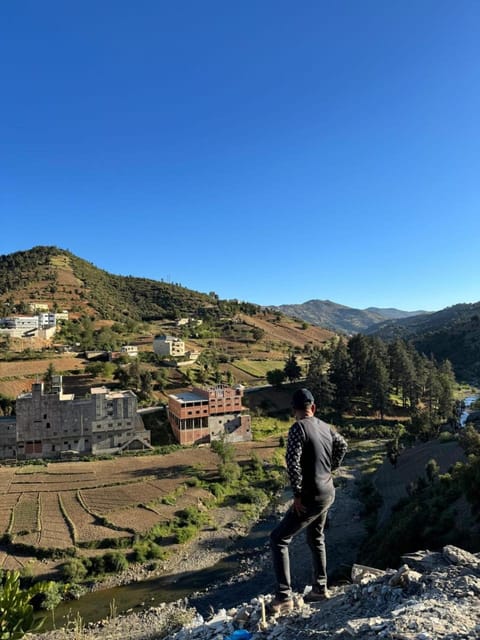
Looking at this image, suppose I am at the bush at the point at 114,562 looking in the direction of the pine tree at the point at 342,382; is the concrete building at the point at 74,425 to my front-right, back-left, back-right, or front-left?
front-left

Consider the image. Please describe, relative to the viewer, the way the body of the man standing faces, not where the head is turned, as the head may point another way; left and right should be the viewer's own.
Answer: facing away from the viewer and to the left of the viewer

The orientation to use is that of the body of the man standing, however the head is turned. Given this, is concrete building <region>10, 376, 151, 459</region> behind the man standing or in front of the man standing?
in front

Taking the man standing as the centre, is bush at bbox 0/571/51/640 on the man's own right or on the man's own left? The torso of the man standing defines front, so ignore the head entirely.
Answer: on the man's own left

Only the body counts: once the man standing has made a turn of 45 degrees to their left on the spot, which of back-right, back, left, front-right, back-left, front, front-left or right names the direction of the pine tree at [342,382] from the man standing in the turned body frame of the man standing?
right

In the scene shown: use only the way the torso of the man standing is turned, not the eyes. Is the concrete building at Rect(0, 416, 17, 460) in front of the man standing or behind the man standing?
in front

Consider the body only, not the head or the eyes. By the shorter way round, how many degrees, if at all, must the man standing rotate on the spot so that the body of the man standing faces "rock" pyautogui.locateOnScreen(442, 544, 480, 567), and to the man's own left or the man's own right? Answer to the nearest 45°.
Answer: approximately 90° to the man's own right

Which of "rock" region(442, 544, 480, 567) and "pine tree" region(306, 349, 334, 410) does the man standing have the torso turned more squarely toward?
the pine tree
